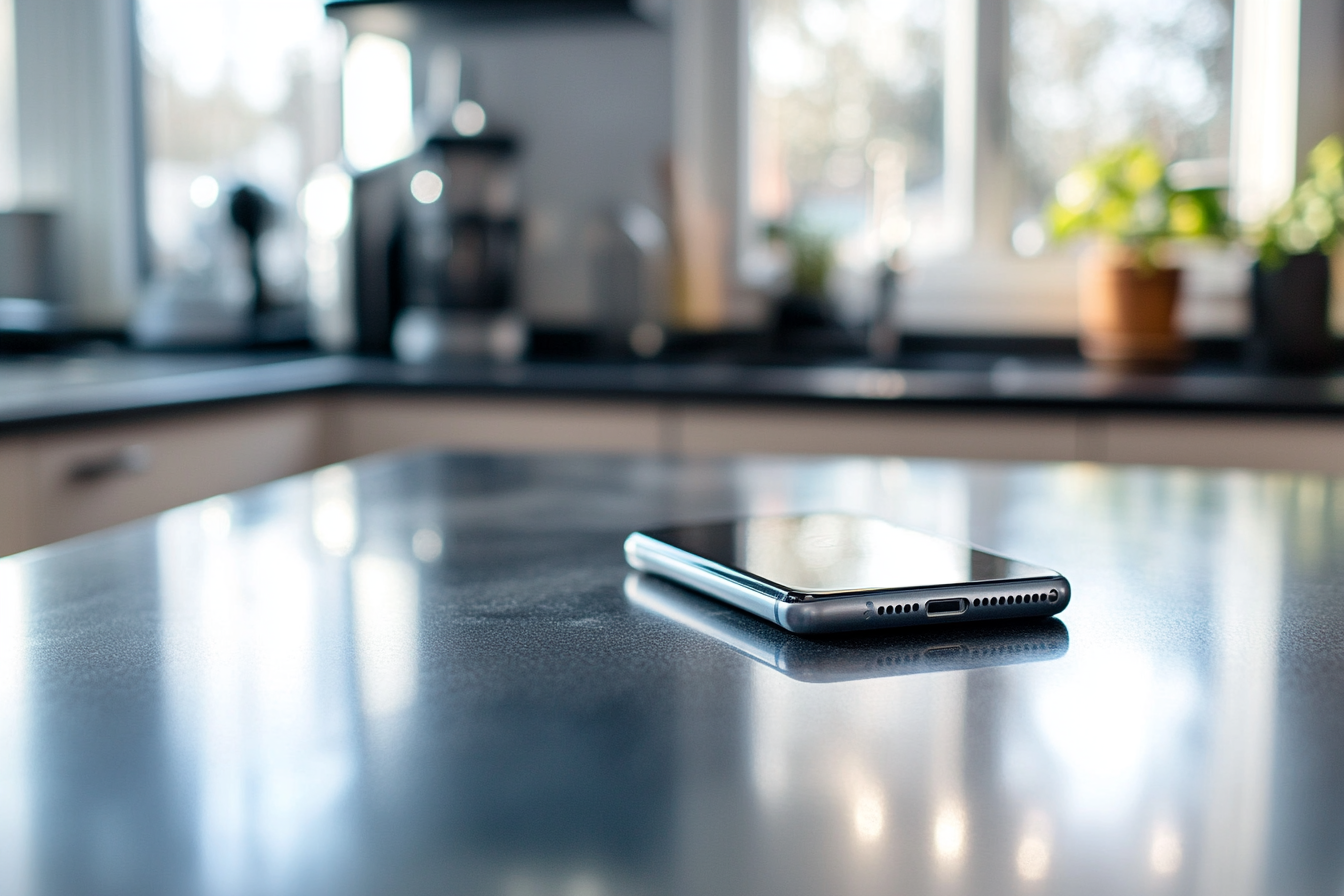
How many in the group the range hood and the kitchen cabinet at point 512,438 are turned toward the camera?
2

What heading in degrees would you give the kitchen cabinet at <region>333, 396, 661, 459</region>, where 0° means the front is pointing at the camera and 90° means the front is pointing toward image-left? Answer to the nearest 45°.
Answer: approximately 0°

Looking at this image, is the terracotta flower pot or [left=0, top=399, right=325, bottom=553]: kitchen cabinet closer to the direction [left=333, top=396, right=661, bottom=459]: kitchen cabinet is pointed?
the kitchen cabinet

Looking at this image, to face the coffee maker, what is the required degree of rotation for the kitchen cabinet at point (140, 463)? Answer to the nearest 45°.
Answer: approximately 90° to its left

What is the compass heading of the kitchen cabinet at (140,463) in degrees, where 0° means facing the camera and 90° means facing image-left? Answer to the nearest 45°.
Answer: approximately 315°

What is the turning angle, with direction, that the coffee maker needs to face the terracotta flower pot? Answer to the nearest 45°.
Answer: approximately 45° to its left

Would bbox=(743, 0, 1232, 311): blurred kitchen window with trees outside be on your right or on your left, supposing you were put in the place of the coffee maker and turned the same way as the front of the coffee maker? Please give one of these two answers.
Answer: on your left
